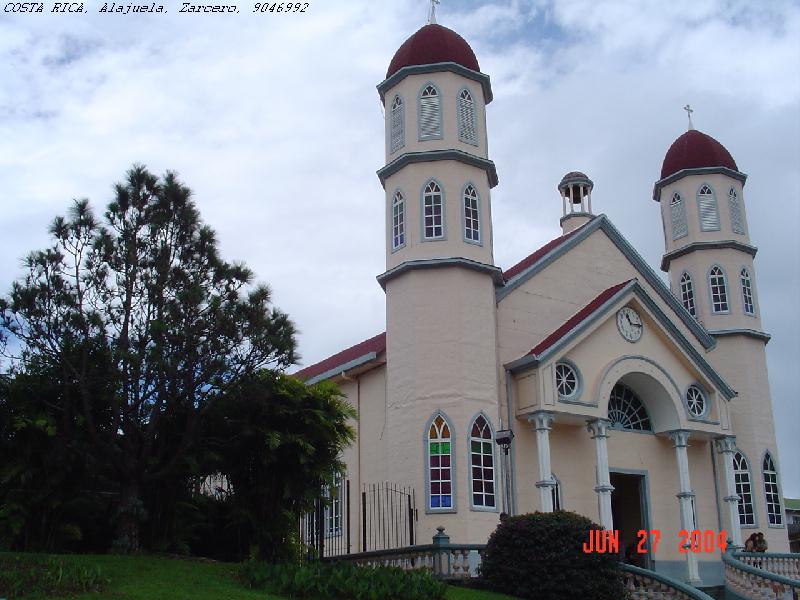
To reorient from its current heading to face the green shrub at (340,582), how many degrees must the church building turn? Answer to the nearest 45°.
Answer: approximately 45° to its right

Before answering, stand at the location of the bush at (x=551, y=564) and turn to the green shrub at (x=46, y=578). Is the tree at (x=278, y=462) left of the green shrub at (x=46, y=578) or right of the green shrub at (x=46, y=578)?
right

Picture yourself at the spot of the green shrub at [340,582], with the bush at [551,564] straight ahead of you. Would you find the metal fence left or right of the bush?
left

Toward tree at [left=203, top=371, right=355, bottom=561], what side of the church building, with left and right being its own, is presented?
right

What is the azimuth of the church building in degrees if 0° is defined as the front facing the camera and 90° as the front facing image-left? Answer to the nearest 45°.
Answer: approximately 315°

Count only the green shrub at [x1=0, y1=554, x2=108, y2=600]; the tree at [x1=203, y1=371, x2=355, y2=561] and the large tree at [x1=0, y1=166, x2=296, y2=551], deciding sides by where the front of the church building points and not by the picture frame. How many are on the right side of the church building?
3

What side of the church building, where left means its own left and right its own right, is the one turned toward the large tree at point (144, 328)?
right

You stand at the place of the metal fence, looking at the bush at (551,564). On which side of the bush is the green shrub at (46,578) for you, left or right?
right

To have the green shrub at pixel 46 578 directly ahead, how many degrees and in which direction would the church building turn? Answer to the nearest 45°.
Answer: approximately 90° to its right
